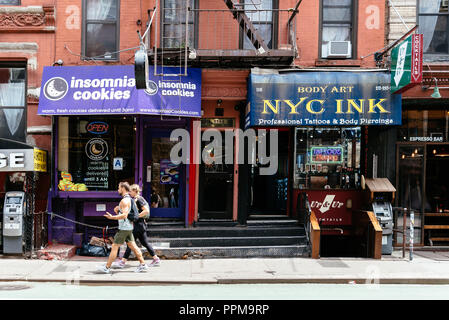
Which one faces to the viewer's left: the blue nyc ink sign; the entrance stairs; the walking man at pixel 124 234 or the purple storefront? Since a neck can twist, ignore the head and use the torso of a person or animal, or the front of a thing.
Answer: the walking man

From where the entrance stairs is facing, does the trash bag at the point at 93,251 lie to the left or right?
on its right

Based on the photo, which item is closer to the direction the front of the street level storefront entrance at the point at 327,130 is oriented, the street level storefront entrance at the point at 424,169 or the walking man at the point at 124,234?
the walking man

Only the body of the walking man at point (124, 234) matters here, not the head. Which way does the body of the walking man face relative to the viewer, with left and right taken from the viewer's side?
facing to the left of the viewer

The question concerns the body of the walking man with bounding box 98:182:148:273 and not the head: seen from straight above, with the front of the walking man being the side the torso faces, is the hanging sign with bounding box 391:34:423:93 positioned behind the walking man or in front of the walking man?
behind

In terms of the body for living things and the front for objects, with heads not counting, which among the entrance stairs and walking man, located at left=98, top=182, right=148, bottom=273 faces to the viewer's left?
the walking man

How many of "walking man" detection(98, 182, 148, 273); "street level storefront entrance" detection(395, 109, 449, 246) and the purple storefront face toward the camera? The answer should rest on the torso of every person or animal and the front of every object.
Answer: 2

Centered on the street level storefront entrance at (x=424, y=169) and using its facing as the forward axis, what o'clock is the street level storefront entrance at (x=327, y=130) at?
the street level storefront entrance at (x=327, y=130) is roughly at 2 o'clock from the street level storefront entrance at (x=424, y=169).

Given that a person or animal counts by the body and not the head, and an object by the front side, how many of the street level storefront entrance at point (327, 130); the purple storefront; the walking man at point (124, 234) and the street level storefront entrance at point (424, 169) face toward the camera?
3

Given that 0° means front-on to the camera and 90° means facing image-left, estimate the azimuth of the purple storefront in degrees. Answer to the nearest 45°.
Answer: approximately 0°
